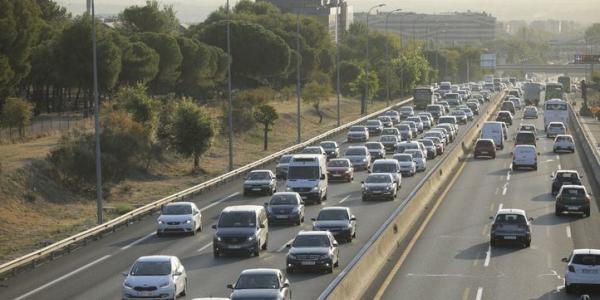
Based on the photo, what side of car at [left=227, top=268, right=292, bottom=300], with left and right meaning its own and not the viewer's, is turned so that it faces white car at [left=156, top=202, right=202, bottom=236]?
back

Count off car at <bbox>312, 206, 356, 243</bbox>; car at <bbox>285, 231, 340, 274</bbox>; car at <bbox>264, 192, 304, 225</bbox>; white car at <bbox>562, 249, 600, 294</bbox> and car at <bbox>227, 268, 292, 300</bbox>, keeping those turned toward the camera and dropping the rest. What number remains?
4

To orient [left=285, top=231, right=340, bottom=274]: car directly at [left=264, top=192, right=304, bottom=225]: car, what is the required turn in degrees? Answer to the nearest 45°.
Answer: approximately 180°

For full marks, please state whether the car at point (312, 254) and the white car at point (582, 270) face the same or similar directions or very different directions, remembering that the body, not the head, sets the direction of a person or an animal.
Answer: very different directions

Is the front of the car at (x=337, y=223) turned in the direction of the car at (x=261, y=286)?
yes

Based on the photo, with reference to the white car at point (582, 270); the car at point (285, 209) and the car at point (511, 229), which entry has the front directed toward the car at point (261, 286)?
the car at point (285, 209)

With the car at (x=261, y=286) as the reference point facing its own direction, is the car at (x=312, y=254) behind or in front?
behind

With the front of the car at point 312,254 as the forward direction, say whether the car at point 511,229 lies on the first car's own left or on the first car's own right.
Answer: on the first car's own left

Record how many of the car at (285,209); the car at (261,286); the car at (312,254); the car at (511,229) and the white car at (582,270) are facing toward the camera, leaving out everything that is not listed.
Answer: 3

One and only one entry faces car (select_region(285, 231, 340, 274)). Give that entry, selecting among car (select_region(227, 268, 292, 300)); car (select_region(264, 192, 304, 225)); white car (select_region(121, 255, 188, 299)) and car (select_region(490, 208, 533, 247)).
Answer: car (select_region(264, 192, 304, 225))

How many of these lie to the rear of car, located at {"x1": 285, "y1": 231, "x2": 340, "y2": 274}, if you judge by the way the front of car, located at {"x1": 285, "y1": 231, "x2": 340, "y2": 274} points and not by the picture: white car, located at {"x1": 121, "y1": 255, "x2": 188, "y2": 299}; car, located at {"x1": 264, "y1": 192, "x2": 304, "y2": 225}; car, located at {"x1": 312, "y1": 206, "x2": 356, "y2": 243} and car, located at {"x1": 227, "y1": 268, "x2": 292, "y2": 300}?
2

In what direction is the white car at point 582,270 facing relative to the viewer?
away from the camera
